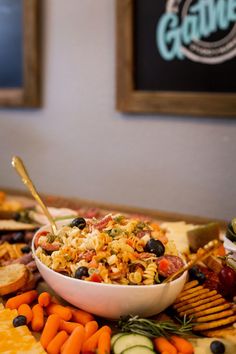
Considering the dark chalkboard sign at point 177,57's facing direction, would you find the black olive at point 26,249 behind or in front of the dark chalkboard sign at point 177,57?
in front

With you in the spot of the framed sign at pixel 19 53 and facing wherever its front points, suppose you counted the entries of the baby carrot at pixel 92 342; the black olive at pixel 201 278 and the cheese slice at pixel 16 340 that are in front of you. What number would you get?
3

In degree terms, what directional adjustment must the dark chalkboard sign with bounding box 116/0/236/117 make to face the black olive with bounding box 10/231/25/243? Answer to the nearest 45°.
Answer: approximately 45° to its right

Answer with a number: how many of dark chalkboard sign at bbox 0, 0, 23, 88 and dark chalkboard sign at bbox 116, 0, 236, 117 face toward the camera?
2

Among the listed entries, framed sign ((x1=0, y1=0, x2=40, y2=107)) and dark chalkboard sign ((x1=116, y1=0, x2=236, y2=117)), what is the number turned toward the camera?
2

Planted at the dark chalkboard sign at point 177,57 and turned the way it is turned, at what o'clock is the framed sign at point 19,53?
The framed sign is roughly at 4 o'clock from the dark chalkboard sign.

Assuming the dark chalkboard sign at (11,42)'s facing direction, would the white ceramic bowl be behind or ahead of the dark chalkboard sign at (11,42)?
ahead

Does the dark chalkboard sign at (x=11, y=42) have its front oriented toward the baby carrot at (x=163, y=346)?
yes

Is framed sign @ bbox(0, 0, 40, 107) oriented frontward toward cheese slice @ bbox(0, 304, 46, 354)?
yes

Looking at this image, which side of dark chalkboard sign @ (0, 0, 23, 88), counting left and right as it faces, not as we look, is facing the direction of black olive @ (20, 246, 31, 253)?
front

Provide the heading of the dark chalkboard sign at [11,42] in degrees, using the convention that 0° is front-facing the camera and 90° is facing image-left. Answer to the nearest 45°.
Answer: approximately 0°

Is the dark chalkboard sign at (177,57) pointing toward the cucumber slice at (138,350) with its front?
yes

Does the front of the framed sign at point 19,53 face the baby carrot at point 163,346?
yes

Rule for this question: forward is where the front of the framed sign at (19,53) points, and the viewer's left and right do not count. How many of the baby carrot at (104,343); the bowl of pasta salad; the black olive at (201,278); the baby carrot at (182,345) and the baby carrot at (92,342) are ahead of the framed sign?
5

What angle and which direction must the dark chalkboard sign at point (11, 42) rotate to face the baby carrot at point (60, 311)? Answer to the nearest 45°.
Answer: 0° — it already faces it

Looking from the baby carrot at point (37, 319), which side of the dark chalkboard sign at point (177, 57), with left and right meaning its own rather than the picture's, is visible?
front
